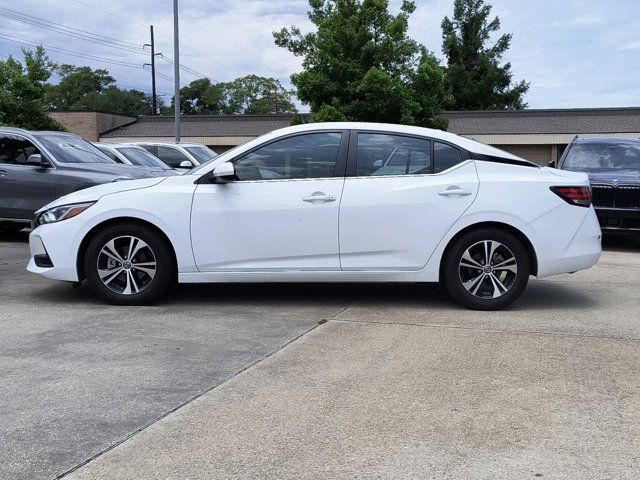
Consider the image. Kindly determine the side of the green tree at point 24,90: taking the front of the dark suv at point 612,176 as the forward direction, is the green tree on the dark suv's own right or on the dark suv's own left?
on the dark suv's own right

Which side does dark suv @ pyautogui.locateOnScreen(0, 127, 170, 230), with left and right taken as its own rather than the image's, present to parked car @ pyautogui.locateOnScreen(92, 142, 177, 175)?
left

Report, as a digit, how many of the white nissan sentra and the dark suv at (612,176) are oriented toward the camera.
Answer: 1

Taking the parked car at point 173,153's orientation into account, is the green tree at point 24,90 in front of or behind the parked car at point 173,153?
behind

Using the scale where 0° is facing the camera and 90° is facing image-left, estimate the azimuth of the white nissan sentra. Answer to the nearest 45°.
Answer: approximately 90°

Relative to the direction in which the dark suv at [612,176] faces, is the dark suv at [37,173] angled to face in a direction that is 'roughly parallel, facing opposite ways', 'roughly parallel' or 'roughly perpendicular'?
roughly perpendicular

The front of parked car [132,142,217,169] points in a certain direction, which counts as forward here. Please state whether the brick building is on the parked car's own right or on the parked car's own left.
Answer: on the parked car's own left

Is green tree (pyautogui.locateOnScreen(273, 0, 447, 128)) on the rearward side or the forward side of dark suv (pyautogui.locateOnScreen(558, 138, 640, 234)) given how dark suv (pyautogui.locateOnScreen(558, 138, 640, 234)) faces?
on the rearward side

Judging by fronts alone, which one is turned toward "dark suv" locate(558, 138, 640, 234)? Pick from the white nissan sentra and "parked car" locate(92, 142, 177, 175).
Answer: the parked car

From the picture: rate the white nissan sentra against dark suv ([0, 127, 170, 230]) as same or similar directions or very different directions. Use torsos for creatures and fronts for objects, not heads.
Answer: very different directions

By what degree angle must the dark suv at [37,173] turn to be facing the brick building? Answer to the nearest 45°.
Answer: approximately 90° to its left
